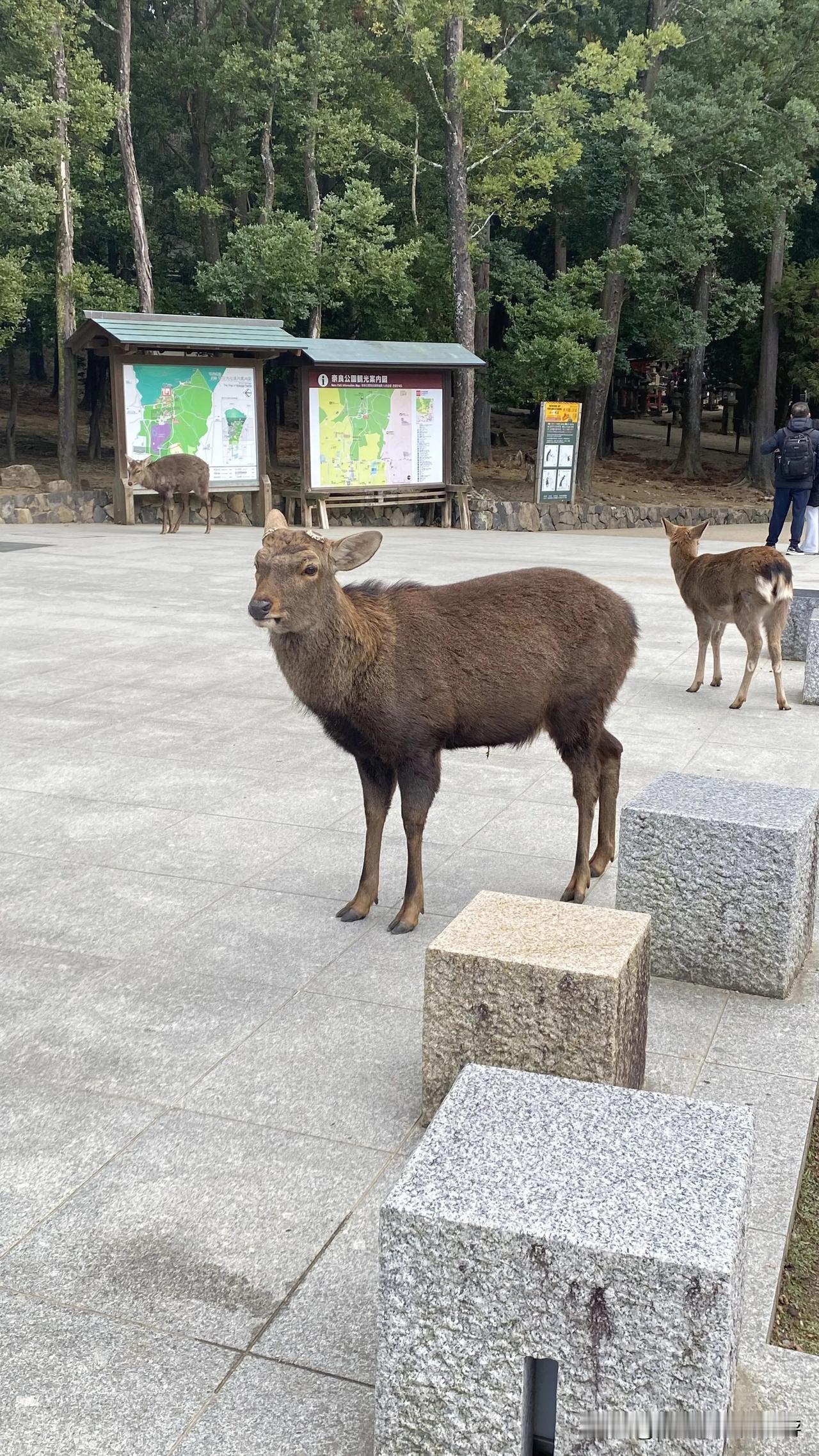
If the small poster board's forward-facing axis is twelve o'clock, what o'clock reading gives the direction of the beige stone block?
The beige stone block is roughly at 12 o'clock from the small poster board.

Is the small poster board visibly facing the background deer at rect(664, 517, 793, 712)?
yes

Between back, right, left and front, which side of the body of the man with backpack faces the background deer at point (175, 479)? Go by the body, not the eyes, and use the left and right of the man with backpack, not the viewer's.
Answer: left

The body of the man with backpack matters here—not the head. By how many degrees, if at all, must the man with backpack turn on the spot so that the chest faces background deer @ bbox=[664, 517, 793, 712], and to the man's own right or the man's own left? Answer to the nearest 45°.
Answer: approximately 180°

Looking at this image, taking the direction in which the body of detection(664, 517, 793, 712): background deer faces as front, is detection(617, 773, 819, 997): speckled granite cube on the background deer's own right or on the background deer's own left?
on the background deer's own left

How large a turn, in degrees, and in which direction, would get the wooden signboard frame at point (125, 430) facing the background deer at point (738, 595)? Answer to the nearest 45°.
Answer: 0° — it already faces it

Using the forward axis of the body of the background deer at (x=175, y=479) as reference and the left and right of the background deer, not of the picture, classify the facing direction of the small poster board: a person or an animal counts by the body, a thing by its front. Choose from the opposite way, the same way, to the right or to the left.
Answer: to the left

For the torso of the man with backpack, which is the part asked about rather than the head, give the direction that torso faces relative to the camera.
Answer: away from the camera

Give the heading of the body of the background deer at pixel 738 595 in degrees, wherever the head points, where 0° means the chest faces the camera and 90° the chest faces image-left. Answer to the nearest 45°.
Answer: approximately 135°

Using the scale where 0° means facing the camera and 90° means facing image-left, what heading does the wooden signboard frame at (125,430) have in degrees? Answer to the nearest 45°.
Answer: approximately 0°

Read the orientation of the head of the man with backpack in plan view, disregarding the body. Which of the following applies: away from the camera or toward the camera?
away from the camera

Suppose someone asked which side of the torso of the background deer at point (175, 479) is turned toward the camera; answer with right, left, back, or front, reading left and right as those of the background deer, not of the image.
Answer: left

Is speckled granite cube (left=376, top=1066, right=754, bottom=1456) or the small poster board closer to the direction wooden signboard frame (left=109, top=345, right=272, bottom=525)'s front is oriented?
the speckled granite cube
